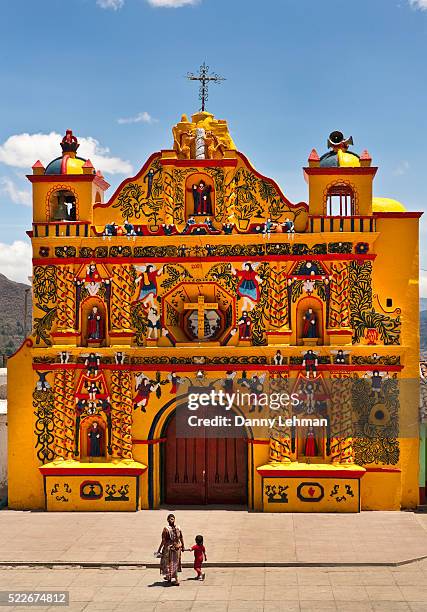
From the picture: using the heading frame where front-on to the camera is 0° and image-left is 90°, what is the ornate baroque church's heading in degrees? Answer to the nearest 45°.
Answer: approximately 0°

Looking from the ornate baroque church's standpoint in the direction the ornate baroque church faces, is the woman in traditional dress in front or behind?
in front
